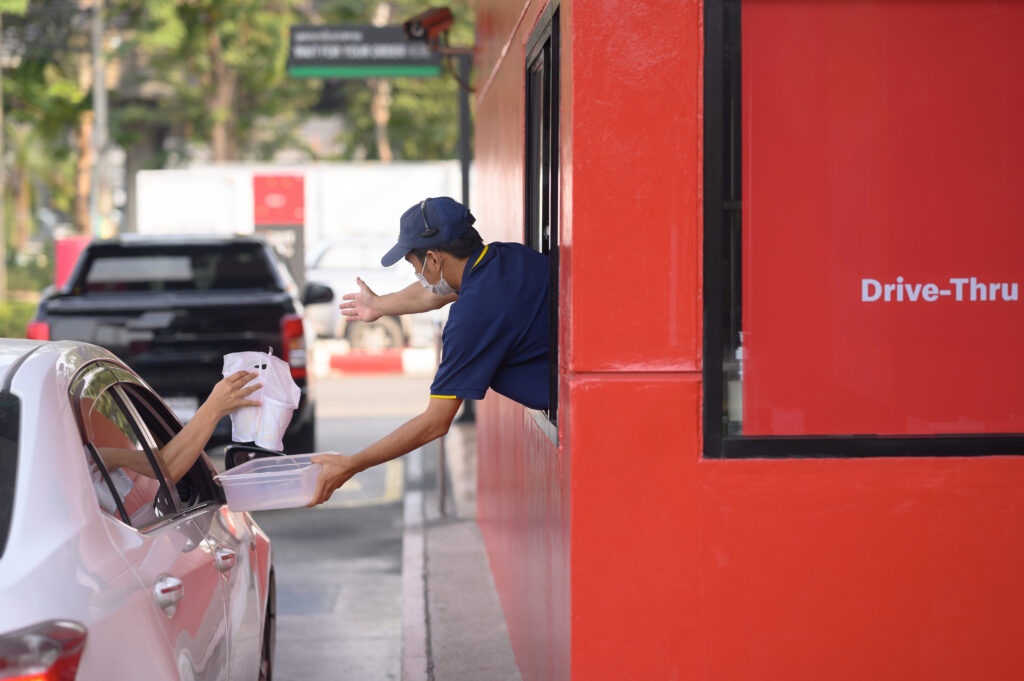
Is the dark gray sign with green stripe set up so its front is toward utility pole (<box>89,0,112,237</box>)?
no

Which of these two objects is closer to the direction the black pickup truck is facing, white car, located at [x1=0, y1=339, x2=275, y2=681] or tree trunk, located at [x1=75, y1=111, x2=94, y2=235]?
the tree trunk

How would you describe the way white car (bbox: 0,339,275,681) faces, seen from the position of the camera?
facing away from the viewer and to the right of the viewer

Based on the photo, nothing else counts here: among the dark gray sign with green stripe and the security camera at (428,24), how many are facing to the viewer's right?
0

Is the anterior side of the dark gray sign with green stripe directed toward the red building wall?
yes

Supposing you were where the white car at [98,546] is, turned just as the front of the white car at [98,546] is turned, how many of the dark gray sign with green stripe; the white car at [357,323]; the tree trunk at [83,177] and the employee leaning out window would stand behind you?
0

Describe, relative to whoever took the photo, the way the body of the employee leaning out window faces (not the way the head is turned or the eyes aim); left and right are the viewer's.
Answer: facing to the left of the viewer

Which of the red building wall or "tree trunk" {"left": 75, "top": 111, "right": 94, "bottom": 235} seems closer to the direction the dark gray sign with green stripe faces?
the red building wall

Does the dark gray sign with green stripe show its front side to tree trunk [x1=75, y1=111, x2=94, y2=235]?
no

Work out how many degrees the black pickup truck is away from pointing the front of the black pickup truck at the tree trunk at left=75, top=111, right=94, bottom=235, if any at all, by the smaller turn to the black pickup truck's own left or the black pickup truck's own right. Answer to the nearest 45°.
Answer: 0° — it already faces it

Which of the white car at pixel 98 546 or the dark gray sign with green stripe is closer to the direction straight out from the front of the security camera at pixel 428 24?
the white car

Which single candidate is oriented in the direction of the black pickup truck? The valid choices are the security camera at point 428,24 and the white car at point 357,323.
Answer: the security camera

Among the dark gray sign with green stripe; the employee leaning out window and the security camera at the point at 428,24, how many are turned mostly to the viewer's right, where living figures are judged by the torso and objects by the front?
0

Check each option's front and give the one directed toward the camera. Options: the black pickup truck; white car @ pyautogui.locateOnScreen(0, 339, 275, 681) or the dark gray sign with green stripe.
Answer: the dark gray sign with green stripe

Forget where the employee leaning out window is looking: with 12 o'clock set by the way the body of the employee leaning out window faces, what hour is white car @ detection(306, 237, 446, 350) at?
The white car is roughly at 3 o'clock from the employee leaning out window.

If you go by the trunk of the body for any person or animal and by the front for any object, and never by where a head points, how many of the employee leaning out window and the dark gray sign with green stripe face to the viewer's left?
1

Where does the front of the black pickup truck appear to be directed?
away from the camera
